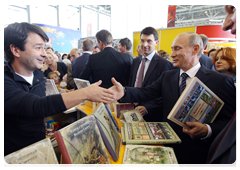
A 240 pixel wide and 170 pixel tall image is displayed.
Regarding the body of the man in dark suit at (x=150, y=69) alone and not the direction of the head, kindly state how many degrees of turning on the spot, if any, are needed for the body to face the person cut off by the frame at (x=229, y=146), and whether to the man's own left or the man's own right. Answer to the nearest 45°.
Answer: approximately 45° to the man's own left

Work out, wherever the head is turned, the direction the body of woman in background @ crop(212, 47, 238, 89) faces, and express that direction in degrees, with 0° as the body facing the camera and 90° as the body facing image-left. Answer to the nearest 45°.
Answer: approximately 45°

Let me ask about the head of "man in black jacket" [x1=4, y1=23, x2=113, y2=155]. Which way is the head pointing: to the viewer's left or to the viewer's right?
to the viewer's right

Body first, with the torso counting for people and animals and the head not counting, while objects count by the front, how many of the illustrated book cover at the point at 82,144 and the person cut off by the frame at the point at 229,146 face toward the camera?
1

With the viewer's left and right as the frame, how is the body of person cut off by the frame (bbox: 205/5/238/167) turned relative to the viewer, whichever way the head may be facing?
facing to the left of the viewer

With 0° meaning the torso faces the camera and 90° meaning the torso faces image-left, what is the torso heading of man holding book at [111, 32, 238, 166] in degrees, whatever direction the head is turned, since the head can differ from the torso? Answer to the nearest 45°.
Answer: approximately 45°

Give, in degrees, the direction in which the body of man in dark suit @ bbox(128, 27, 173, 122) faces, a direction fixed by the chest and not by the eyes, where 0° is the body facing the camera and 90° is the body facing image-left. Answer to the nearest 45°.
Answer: approximately 45°

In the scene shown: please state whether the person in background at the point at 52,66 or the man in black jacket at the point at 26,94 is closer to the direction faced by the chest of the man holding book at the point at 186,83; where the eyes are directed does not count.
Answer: the man in black jacket
